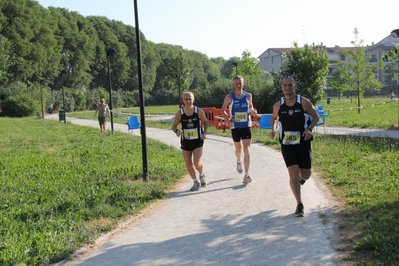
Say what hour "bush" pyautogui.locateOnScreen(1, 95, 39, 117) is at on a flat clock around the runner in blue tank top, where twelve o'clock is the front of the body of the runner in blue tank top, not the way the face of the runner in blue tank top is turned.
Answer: The bush is roughly at 5 o'clock from the runner in blue tank top.

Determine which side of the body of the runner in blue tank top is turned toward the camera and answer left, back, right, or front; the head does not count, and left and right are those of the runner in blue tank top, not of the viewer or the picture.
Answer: front

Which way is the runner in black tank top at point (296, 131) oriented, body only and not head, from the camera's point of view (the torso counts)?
toward the camera

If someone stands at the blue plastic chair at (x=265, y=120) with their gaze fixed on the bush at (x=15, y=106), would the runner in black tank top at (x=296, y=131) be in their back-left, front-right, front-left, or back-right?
back-left

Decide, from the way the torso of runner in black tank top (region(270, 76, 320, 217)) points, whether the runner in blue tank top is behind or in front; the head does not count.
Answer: behind

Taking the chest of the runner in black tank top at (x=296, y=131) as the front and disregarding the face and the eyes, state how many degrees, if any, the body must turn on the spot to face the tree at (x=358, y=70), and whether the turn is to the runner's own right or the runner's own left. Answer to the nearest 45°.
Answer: approximately 180°

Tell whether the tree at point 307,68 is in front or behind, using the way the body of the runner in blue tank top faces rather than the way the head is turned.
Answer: behind

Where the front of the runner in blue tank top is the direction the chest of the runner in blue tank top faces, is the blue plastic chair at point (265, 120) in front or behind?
behind
